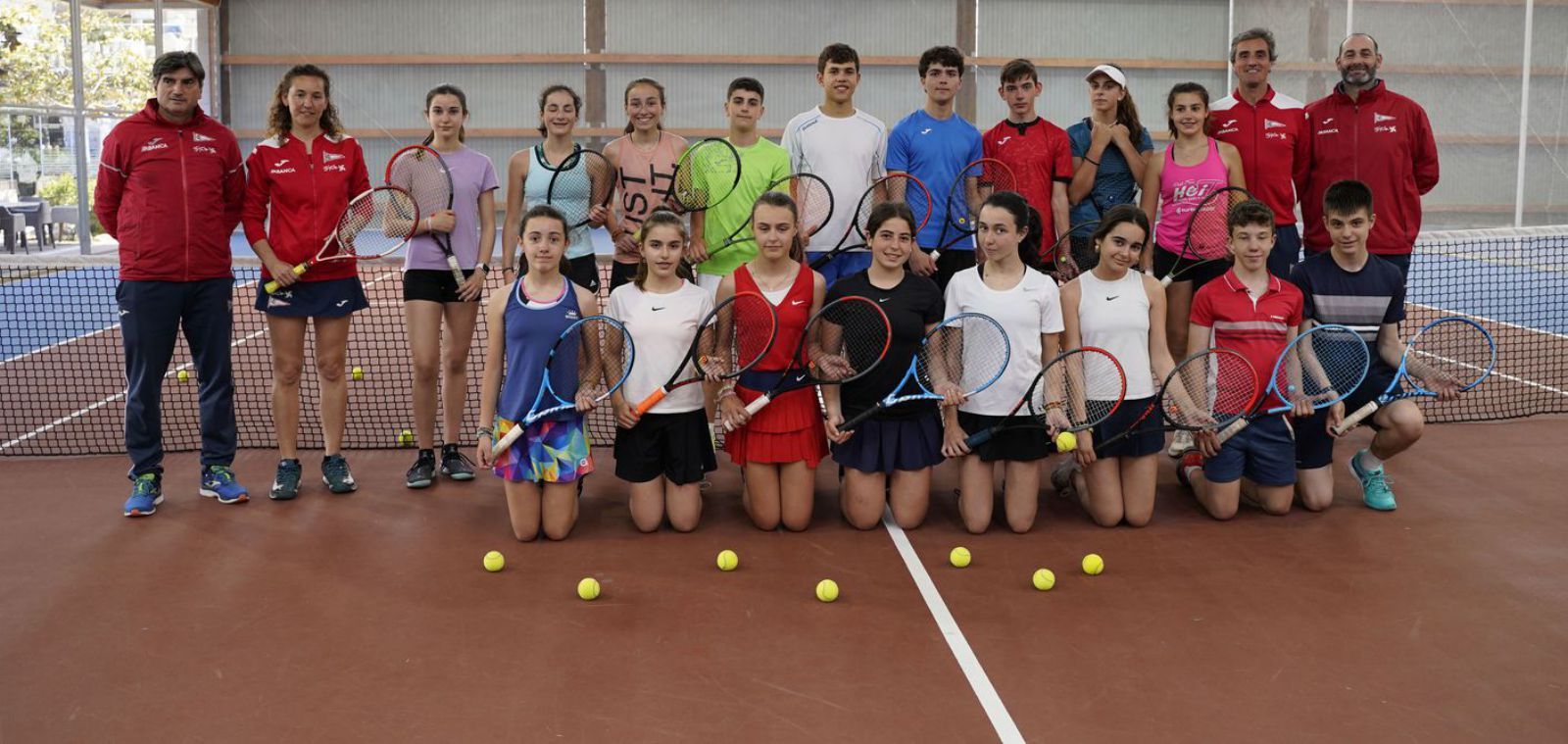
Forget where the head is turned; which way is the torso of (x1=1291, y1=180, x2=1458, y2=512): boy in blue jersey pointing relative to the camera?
toward the camera

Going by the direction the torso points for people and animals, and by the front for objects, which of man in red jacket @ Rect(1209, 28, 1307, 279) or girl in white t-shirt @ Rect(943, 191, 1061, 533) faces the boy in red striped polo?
the man in red jacket

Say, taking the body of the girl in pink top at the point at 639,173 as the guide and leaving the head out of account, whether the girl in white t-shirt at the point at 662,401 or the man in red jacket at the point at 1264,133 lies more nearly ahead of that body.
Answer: the girl in white t-shirt

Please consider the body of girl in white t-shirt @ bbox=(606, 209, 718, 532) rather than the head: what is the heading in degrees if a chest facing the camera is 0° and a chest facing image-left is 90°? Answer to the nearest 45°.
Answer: approximately 0°

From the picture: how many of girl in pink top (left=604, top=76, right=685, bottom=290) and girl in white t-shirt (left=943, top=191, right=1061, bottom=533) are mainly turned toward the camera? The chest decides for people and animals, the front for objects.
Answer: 2

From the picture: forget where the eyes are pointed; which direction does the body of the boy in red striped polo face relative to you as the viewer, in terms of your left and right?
facing the viewer

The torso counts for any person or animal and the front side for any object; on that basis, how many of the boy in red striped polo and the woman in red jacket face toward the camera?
2

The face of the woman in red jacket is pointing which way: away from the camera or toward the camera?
toward the camera

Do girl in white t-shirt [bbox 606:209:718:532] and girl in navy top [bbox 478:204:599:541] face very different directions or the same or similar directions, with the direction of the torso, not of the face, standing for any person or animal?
same or similar directions

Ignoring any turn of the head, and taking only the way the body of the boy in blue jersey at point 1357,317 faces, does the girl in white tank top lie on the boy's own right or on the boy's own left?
on the boy's own right

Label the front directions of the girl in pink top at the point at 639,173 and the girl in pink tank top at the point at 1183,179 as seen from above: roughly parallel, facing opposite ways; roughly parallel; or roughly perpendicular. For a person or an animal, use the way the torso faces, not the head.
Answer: roughly parallel

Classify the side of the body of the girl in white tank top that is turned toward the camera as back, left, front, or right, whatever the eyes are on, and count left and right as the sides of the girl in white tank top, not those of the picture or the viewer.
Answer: front

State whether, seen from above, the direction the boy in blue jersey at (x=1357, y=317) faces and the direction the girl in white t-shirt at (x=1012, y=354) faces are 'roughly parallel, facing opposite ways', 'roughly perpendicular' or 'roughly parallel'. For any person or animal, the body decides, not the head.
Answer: roughly parallel

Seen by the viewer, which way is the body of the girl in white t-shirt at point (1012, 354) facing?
toward the camera
